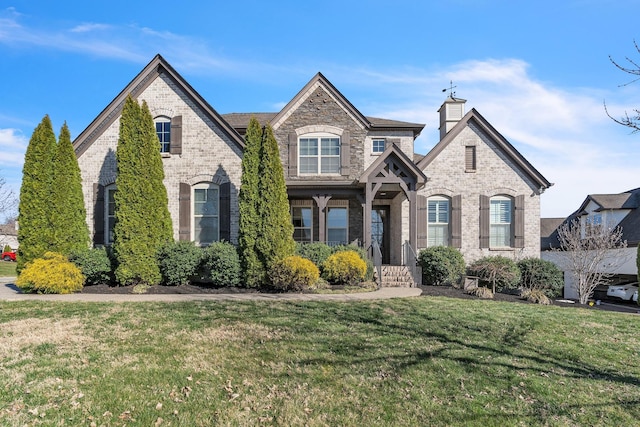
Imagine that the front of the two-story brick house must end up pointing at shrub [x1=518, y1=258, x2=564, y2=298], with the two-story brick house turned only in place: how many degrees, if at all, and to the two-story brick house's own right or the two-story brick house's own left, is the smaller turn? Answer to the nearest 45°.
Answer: approximately 90° to the two-story brick house's own left

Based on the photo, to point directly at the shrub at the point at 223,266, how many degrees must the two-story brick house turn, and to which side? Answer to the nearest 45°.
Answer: approximately 45° to its right

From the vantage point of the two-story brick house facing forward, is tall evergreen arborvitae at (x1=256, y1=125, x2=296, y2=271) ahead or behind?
ahead

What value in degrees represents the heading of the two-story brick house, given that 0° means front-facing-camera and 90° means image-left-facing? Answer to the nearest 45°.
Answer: approximately 0°

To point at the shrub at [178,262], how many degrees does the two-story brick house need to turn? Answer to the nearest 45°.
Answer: approximately 45° to its right

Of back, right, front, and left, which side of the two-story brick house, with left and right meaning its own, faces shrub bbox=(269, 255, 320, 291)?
front

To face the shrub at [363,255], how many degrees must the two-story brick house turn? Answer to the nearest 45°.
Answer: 0° — it already faces it
